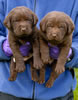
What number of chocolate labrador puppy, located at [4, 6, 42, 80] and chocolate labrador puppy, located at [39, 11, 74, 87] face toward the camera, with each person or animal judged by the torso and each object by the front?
2

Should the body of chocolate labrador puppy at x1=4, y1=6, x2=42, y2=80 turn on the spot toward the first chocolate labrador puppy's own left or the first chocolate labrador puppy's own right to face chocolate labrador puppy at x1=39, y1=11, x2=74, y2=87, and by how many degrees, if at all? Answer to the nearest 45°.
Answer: approximately 90° to the first chocolate labrador puppy's own left

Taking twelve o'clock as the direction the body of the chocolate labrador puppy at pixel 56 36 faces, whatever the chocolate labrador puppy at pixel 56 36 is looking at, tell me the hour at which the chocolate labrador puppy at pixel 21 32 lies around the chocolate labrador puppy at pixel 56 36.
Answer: the chocolate labrador puppy at pixel 21 32 is roughly at 3 o'clock from the chocolate labrador puppy at pixel 56 36.

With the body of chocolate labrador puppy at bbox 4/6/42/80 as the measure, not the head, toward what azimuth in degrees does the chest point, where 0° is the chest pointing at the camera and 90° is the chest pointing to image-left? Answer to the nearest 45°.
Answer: approximately 0°

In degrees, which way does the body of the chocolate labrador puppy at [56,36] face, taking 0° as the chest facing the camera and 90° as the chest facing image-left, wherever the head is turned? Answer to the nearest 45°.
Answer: approximately 0°
